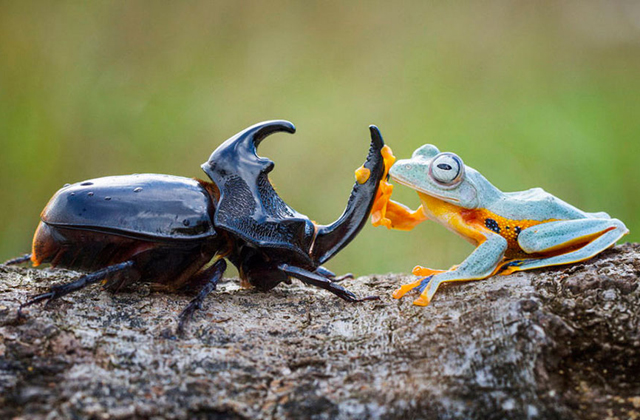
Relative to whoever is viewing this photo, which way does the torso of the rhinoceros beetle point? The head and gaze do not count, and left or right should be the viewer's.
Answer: facing to the right of the viewer

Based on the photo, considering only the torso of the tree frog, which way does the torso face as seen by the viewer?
to the viewer's left

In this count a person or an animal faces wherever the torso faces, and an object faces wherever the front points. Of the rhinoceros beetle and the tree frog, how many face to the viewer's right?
1

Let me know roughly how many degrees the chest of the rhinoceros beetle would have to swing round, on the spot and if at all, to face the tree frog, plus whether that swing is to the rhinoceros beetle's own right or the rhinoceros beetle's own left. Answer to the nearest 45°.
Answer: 0° — it already faces it

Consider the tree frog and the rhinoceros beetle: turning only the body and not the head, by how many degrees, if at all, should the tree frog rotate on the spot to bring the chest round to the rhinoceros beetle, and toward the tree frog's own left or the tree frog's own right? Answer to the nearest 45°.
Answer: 0° — it already faces it

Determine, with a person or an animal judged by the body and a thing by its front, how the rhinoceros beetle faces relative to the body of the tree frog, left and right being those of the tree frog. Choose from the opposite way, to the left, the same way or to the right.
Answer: the opposite way
